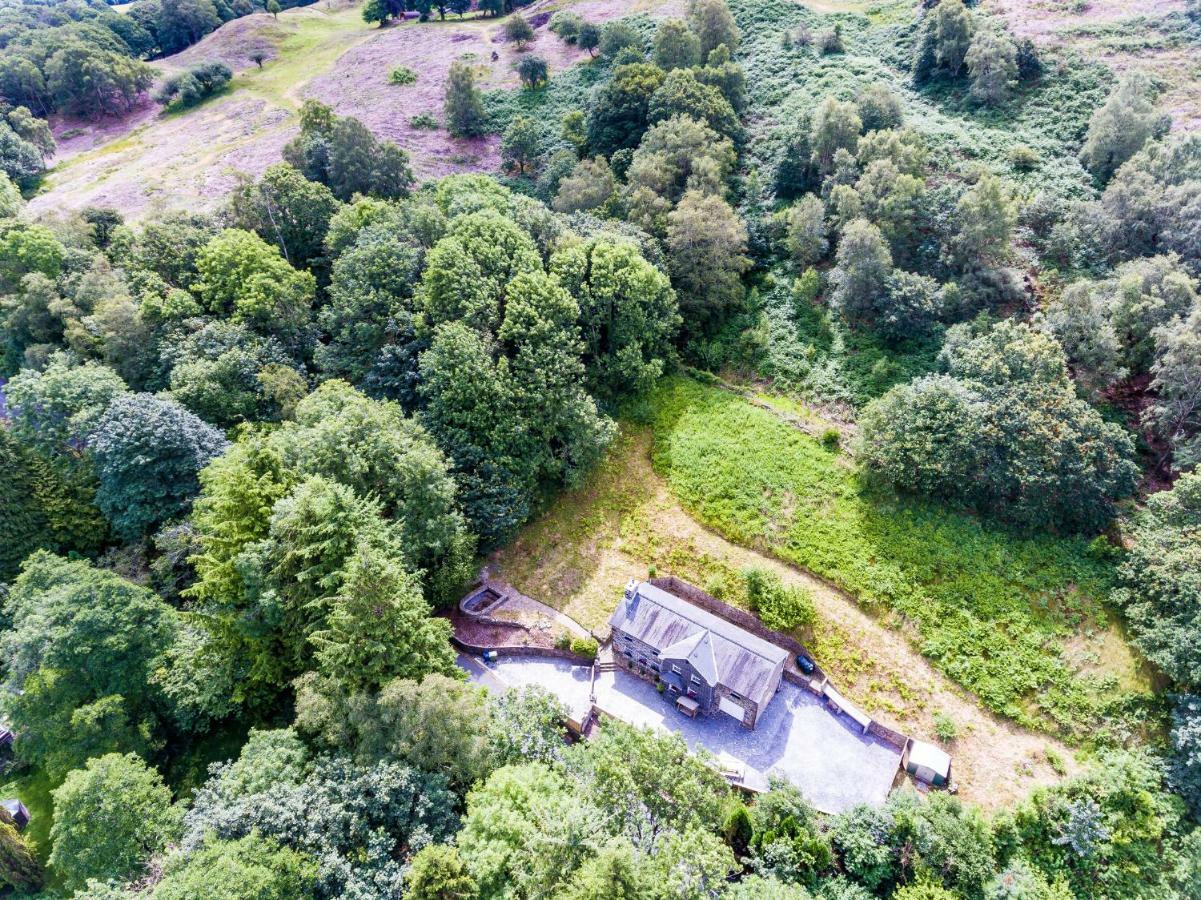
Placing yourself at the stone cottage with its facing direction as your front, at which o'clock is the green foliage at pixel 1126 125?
The green foliage is roughly at 6 o'clock from the stone cottage.

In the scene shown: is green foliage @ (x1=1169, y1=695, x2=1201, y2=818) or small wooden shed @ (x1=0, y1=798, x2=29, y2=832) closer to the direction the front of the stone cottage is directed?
the small wooden shed

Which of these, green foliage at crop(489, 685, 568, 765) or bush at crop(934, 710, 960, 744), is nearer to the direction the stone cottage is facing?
the green foliage

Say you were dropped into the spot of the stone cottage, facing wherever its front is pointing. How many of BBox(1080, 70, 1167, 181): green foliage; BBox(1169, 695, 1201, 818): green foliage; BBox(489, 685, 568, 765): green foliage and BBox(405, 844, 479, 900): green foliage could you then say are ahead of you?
2

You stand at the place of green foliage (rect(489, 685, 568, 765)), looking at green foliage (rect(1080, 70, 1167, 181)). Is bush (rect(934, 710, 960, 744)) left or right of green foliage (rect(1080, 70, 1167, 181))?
right

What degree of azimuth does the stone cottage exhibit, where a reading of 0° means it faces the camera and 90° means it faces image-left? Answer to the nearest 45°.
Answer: approximately 45°

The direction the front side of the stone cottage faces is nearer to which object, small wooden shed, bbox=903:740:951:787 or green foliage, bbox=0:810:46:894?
the green foliage

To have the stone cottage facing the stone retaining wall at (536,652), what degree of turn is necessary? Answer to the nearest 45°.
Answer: approximately 45° to its right

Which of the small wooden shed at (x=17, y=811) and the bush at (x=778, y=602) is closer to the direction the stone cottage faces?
the small wooden shed
